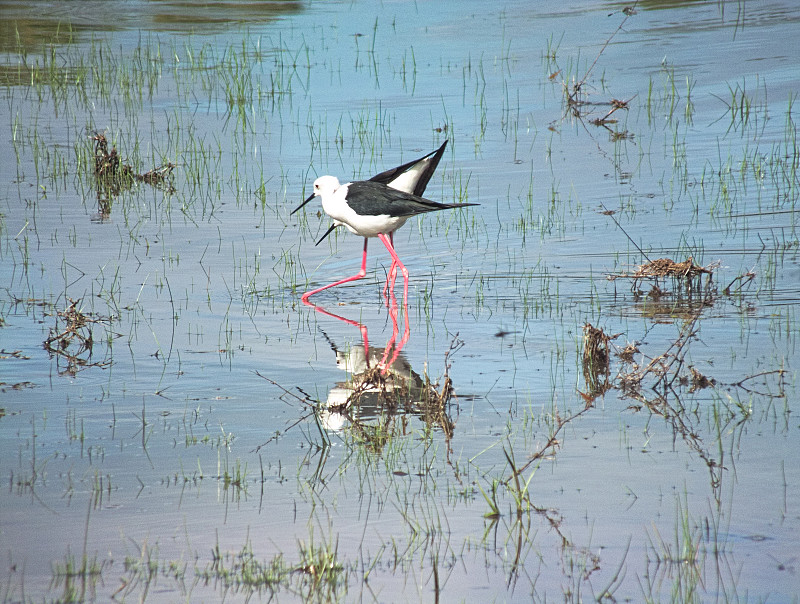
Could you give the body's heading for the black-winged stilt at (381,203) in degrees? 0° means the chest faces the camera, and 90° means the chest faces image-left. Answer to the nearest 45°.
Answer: approximately 90°
